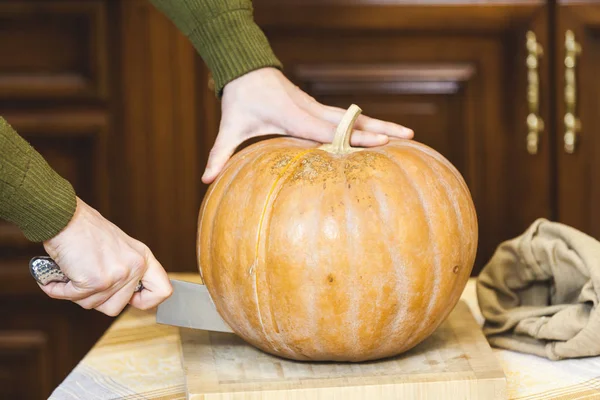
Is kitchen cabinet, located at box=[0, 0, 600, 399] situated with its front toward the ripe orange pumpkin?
yes

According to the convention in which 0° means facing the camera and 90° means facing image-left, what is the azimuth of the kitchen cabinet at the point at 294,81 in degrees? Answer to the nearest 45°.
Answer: approximately 0°

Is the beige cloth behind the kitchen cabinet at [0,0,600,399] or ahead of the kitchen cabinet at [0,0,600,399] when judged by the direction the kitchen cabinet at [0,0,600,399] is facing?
ahead
